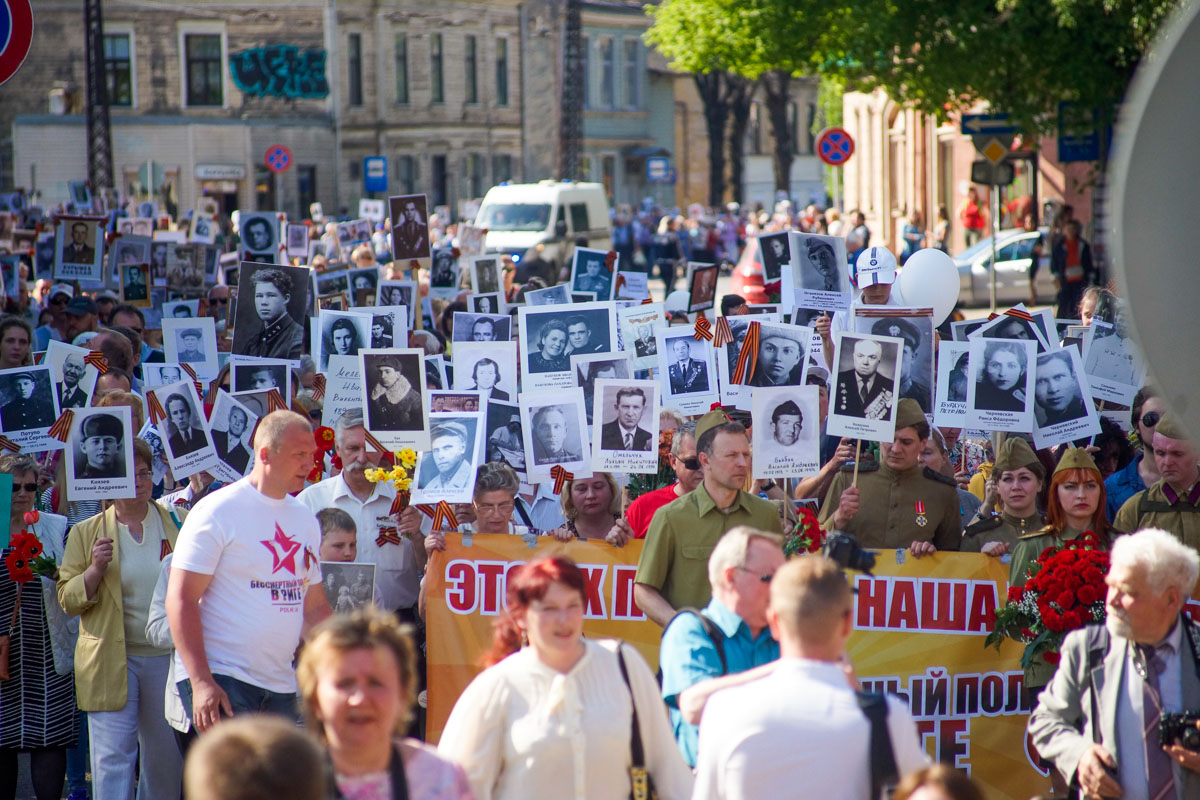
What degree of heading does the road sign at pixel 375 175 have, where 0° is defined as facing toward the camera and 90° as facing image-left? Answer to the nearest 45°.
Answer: approximately 0°

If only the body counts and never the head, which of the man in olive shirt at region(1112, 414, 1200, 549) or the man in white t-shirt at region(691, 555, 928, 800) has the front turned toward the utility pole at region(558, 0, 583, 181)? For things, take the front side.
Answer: the man in white t-shirt

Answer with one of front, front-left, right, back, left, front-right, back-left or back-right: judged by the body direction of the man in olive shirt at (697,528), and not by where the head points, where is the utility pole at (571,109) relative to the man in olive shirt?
back-left

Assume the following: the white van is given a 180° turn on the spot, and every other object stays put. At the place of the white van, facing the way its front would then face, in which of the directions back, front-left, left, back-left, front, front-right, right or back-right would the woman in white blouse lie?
back-right

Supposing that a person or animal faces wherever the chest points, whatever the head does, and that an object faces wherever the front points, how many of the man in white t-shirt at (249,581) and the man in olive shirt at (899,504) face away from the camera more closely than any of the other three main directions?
0

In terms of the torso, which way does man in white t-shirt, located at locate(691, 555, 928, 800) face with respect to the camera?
away from the camera

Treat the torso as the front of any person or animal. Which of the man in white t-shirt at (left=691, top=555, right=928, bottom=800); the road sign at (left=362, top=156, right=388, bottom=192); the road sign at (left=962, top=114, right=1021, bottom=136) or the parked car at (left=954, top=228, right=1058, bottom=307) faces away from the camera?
the man in white t-shirt

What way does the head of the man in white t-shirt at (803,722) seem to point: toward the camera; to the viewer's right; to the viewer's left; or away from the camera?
away from the camera

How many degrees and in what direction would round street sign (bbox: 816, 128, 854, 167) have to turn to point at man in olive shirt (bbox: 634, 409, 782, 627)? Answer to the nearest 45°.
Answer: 0° — it already faces them

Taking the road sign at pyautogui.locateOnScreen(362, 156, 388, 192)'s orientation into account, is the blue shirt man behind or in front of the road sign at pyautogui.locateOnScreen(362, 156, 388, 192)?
in front

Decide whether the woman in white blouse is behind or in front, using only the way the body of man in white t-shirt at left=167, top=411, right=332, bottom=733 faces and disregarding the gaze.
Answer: in front

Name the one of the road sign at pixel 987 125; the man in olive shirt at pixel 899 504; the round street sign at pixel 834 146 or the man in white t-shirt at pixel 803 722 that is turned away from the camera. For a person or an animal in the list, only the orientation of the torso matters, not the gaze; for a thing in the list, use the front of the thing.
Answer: the man in white t-shirt
